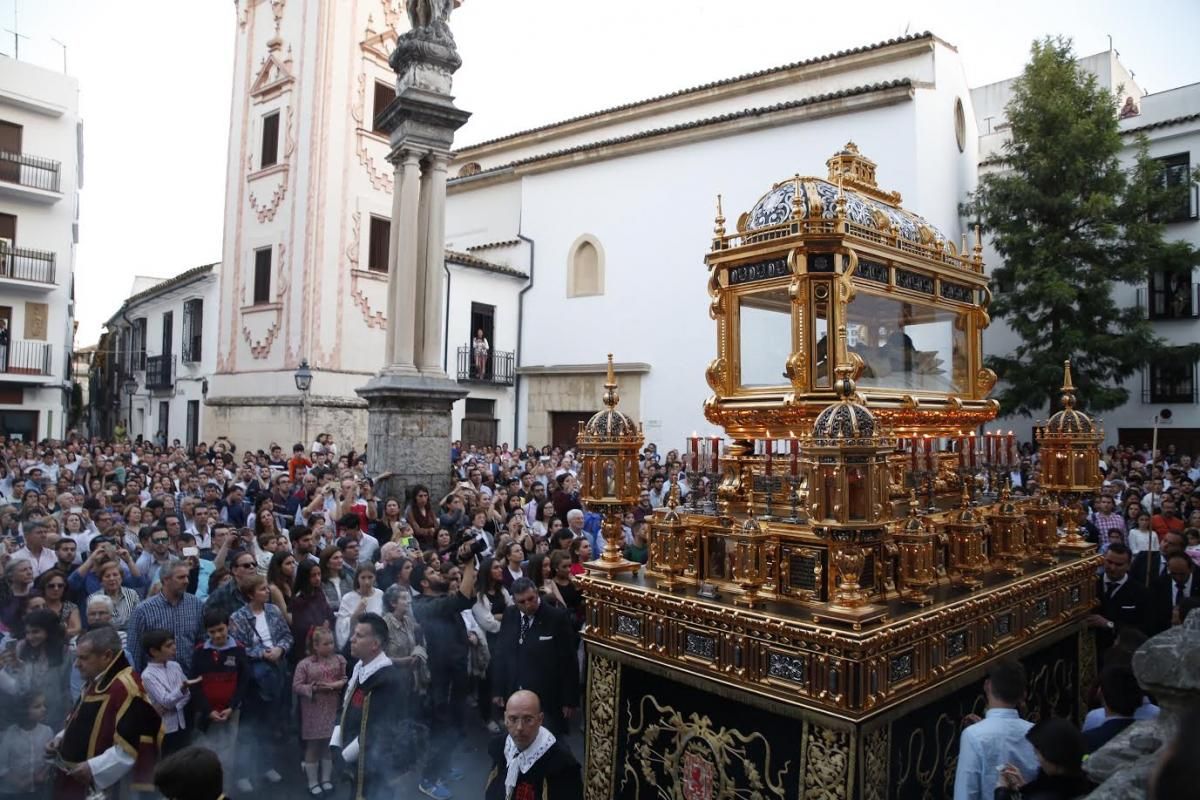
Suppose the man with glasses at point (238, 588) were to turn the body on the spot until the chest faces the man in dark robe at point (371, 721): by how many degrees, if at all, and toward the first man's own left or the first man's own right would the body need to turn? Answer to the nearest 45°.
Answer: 0° — they already face them

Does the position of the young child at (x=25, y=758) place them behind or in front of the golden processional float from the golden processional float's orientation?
in front

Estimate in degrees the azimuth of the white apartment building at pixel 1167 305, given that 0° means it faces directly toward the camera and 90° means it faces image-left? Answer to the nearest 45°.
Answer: approximately 45°

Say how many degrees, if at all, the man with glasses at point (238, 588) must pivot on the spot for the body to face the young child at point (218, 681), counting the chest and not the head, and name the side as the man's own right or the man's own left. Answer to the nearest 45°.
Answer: approximately 45° to the man's own right

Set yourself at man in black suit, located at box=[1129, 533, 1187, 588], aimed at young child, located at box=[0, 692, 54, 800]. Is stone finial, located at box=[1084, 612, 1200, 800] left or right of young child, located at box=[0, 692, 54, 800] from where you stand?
left

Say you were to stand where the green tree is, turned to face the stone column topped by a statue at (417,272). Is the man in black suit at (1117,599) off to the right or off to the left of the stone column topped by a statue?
left

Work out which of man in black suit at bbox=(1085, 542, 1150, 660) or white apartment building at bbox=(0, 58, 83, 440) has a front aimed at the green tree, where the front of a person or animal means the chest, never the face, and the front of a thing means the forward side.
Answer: the white apartment building

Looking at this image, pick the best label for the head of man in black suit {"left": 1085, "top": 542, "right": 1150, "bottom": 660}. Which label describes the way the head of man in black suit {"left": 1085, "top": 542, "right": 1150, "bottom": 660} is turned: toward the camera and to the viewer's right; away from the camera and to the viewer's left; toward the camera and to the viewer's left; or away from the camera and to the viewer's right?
toward the camera and to the viewer's left

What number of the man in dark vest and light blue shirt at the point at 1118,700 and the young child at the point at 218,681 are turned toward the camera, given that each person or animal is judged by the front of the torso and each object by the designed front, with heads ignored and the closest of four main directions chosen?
1

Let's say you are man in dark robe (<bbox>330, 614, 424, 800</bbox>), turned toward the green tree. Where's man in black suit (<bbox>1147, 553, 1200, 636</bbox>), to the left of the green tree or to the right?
right

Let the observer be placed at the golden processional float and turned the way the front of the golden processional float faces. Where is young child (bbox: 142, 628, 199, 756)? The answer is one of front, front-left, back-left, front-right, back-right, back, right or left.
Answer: front-right

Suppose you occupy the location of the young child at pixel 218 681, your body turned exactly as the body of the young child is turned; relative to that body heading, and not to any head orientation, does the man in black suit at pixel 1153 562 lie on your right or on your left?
on your left

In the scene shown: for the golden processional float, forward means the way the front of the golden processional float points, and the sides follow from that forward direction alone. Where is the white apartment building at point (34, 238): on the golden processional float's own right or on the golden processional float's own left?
on the golden processional float's own right

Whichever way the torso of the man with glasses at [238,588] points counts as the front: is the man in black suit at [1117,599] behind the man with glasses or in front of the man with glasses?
in front

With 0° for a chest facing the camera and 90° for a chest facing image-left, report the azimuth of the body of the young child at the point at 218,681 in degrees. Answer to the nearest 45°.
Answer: approximately 0°
